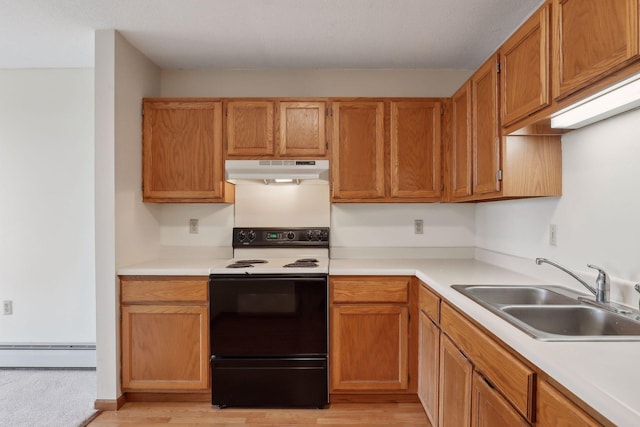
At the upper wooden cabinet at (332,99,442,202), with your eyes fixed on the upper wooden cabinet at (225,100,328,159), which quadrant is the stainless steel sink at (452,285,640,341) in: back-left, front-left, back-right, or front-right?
back-left

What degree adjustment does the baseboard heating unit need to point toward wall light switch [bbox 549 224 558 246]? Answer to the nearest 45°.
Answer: approximately 45° to its left

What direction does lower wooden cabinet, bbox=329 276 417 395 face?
toward the camera

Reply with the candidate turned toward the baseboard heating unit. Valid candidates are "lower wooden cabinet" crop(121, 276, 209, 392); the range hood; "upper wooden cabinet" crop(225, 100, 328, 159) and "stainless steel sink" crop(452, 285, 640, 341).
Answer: the stainless steel sink

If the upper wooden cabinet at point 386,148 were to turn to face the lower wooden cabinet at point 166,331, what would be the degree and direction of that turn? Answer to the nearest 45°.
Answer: approximately 90° to its right

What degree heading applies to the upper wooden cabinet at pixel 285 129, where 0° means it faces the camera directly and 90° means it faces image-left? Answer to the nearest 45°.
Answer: approximately 0°

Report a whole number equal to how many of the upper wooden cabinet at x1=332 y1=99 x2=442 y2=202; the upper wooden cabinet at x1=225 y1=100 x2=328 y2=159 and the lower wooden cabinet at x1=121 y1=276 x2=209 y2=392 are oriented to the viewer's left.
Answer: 0

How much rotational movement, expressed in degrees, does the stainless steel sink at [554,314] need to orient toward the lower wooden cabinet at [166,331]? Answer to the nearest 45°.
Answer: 0° — it already faces it

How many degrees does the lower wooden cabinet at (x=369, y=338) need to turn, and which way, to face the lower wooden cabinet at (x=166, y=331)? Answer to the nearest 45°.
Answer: approximately 90° to its right

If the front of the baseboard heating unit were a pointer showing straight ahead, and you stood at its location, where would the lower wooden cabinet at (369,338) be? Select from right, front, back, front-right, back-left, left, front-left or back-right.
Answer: front-left

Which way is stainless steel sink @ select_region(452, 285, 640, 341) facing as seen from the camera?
to the viewer's left

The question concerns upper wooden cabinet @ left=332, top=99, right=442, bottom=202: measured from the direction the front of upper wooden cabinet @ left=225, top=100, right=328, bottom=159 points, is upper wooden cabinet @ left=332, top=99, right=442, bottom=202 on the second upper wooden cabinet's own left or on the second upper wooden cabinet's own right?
on the second upper wooden cabinet's own left

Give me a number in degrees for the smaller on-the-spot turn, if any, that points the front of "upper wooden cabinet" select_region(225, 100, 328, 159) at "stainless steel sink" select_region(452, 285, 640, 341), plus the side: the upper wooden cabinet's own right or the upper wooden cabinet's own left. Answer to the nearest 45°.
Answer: approximately 45° to the upper wooden cabinet's own left
